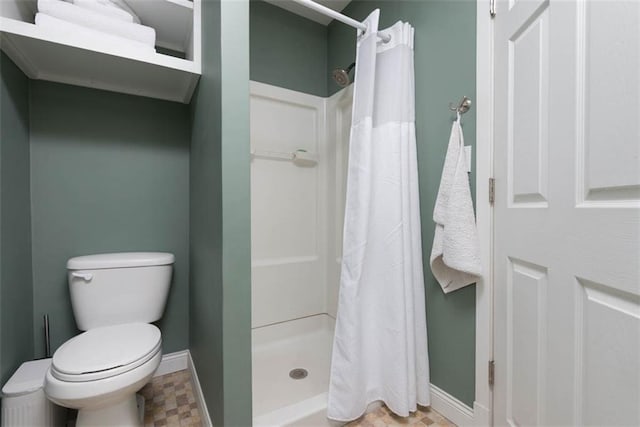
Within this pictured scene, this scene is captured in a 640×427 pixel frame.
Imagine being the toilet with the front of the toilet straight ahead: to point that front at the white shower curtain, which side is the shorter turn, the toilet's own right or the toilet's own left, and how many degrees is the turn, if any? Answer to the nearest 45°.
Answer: approximately 90° to the toilet's own left

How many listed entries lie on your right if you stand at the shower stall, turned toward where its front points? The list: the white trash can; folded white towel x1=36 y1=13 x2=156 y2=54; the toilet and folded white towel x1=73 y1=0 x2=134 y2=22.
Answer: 4

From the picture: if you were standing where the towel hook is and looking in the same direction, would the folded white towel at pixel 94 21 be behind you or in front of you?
in front

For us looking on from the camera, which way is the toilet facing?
facing the viewer and to the left of the viewer

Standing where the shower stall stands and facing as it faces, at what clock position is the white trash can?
The white trash can is roughly at 3 o'clock from the shower stall.

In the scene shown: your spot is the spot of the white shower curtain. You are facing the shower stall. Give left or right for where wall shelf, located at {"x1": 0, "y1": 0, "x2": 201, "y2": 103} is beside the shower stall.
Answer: left

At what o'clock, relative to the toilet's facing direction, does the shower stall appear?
The shower stall is roughly at 9 o'clock from the toilet.

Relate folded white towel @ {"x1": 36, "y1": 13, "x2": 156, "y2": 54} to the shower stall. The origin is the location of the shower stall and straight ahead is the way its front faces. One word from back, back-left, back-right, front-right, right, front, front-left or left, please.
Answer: right

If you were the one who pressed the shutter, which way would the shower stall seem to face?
facing the viewer and to the right of the viewer

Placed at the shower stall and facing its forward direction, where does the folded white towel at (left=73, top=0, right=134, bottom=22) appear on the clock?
The folded white towel is roughly at 3 o'clock from the shower stall.

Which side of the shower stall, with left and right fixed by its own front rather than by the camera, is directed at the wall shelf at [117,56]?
right
